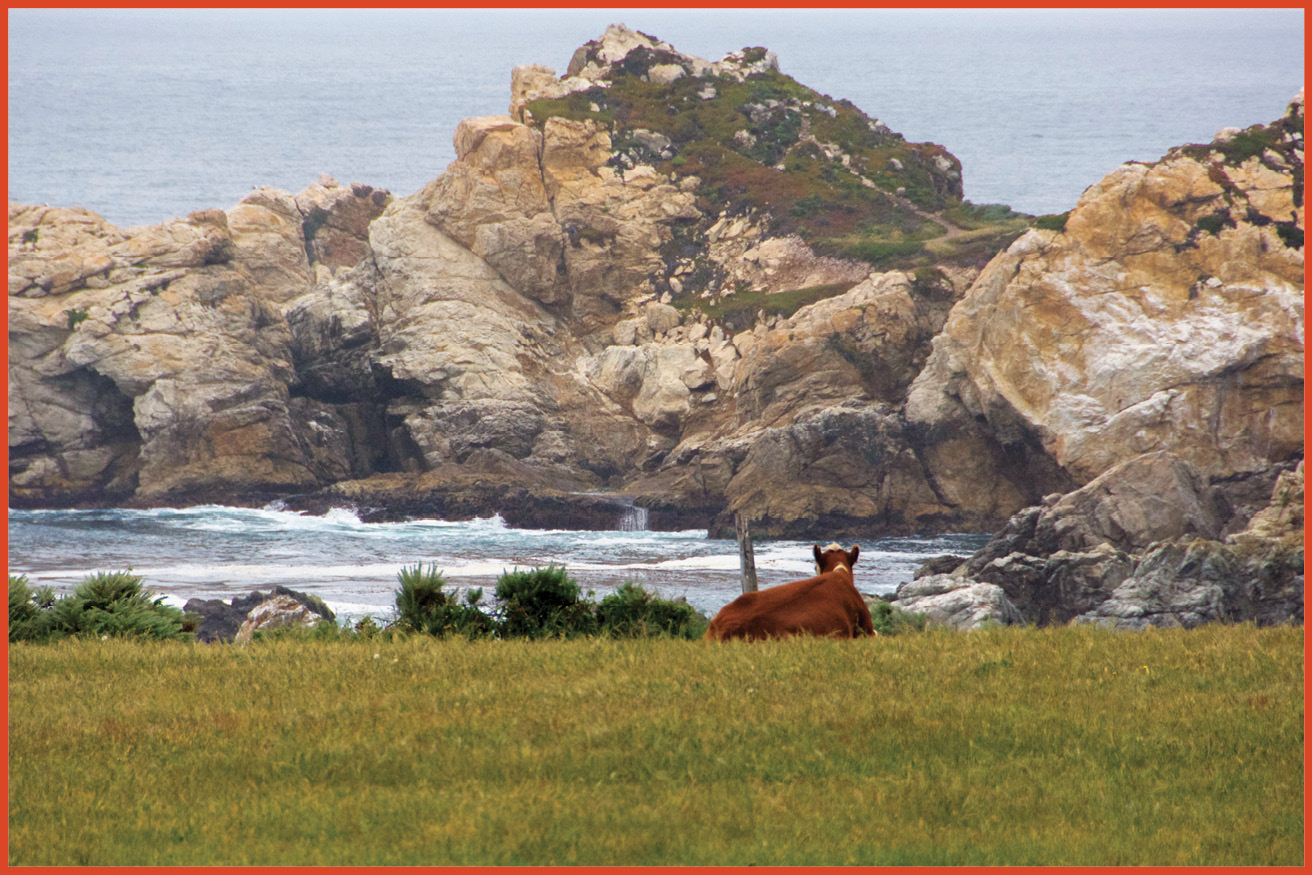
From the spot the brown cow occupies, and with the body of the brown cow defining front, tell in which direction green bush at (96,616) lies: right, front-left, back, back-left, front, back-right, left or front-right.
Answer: back-left

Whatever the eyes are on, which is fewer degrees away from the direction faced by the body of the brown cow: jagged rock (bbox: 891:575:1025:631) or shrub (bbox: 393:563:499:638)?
the jagged rock

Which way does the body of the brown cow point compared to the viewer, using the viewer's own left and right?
facing away from the viewer and to the right of the viewer

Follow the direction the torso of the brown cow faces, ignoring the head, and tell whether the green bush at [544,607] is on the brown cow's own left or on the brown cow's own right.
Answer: on the brown cow's own left

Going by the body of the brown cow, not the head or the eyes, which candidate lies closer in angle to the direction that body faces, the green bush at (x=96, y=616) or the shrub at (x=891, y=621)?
the shrub

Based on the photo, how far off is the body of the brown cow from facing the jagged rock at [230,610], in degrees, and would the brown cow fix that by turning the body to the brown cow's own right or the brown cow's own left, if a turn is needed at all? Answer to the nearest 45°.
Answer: approximately 90° to the brown cow's own left

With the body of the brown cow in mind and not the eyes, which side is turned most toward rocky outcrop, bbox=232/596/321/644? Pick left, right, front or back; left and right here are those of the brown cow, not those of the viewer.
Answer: left
